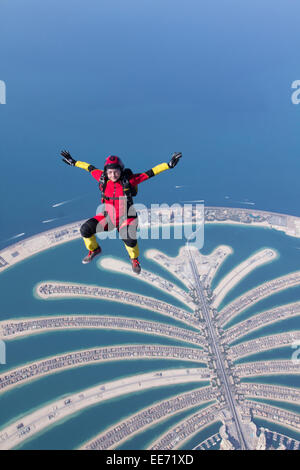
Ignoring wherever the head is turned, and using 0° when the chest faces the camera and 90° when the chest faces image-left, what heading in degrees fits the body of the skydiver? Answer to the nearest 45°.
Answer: approximately 0°
